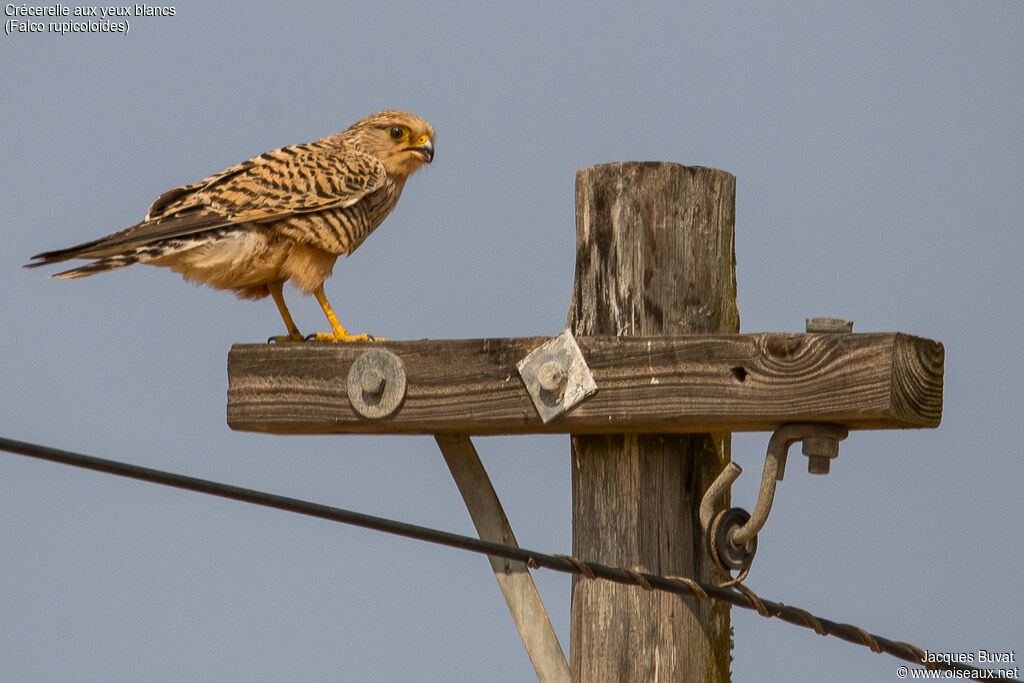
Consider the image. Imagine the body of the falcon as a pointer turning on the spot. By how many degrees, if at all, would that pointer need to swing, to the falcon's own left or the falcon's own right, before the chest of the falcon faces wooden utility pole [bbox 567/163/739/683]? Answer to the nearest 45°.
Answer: approximately 45° to the falcon's own right

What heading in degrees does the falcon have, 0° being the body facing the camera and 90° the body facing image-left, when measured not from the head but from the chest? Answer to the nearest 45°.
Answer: approximately 270°
